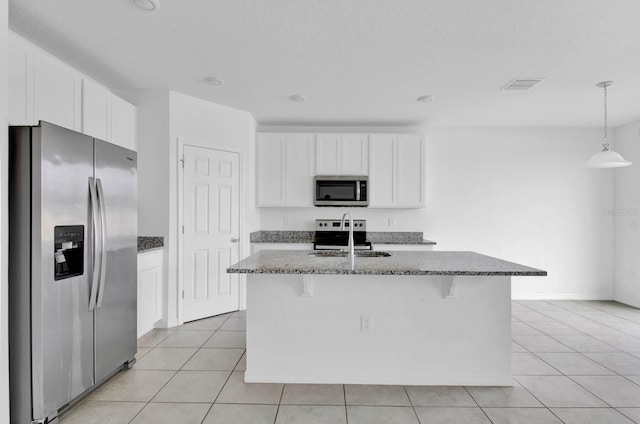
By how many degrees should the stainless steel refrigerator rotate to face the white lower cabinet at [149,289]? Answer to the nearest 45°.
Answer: approximately 90° to its left

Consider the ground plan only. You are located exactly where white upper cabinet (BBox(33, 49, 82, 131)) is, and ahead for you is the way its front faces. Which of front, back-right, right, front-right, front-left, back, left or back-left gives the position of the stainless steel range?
front-left

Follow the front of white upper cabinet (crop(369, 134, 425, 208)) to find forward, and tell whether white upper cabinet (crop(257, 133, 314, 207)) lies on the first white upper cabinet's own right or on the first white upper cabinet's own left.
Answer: on the first white upper cabinet's own right

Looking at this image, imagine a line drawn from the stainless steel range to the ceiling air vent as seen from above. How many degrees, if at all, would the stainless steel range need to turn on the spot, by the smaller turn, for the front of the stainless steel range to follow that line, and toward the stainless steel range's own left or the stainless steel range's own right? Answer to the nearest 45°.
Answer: approximately 45° to the stainless steel range's own left

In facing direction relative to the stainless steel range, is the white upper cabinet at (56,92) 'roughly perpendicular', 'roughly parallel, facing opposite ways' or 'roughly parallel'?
roughly perpendicular

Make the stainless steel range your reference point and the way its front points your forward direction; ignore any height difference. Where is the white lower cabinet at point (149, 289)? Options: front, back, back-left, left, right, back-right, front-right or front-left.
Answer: front-right

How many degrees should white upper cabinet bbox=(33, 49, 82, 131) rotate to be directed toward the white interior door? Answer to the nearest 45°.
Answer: approximately 90° to its left

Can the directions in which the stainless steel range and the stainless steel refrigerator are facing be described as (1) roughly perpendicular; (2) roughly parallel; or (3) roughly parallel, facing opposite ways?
roughly perpendicular

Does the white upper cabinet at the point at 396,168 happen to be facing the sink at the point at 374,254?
yes

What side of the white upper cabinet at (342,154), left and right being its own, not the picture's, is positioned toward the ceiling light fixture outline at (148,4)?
front

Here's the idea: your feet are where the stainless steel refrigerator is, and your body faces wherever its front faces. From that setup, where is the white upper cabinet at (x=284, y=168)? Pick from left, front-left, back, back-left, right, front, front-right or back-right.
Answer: left

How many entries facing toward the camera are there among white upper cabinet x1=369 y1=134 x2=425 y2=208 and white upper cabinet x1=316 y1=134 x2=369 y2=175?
2
